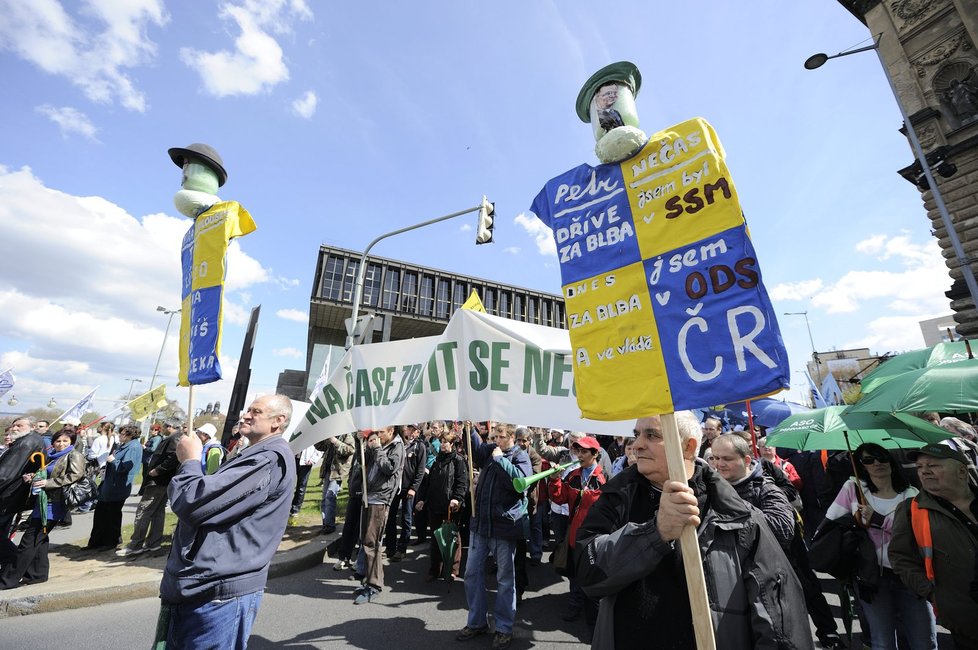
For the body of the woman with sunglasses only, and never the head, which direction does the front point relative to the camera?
toward the camera

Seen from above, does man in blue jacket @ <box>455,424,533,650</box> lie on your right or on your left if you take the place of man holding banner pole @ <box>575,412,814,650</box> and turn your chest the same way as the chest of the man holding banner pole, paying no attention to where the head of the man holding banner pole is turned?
on your right

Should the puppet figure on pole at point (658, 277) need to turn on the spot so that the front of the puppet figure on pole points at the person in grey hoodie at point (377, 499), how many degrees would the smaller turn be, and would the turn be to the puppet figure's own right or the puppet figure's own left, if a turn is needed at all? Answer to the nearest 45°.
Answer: approximately 135° to the puppet figure's own right

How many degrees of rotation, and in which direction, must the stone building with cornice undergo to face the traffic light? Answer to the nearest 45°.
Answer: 0° — it already faces it

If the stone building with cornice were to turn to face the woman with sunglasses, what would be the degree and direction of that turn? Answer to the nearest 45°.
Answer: approximately 45° to its left

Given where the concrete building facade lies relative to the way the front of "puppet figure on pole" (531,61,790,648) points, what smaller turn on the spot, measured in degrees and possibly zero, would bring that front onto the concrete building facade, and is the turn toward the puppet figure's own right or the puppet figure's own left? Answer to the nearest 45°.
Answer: approximately 135° to the puppet figure's own right

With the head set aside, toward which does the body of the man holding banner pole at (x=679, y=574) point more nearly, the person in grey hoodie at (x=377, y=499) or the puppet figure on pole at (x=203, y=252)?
the puppet figure on pole

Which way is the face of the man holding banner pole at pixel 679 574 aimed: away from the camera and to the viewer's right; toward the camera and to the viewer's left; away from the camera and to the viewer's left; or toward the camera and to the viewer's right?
toward the camera and to the viewer's left

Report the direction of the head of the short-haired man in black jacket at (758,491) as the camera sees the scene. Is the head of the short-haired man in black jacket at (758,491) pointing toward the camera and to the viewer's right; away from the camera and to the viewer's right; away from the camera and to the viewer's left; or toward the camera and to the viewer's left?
toward the camera and to the viewer's left
